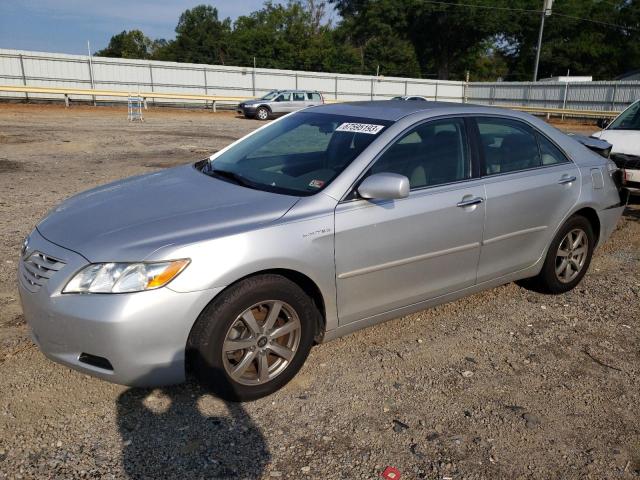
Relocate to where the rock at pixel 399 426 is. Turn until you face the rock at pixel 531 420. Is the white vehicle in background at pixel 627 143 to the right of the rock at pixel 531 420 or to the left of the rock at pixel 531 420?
left

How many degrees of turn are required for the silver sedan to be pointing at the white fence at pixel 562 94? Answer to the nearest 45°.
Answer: approximately 180°

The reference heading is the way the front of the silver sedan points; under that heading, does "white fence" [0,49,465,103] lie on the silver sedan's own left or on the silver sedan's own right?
on the silver sedan's own right

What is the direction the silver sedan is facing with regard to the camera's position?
facing the viewer and to the left of the viewer

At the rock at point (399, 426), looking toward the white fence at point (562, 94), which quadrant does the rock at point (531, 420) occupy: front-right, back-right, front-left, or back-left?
front-right

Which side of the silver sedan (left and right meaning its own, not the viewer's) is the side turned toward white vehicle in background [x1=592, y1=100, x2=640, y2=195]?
back

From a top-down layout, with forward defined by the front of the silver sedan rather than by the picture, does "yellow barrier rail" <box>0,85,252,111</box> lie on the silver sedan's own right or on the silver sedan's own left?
on the silver sedan's own right

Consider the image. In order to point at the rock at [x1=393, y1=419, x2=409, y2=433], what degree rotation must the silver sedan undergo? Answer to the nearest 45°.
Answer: approximately 90° to its left

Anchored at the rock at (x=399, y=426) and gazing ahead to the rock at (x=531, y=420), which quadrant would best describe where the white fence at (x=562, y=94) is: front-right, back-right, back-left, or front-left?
front-left
